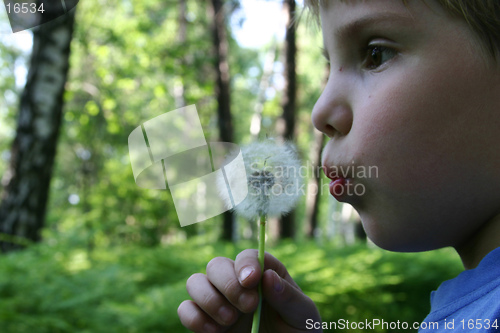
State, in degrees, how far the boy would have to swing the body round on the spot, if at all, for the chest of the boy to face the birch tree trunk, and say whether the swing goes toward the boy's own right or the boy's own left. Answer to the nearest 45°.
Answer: approximately 45° to the boy's own right

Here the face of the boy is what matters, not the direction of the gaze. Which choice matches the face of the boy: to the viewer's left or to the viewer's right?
to the viewer's left

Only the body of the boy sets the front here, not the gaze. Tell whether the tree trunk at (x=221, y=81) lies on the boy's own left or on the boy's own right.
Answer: on the boy's own right

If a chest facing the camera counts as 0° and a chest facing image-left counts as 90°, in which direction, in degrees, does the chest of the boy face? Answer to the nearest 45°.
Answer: approximately 90°
